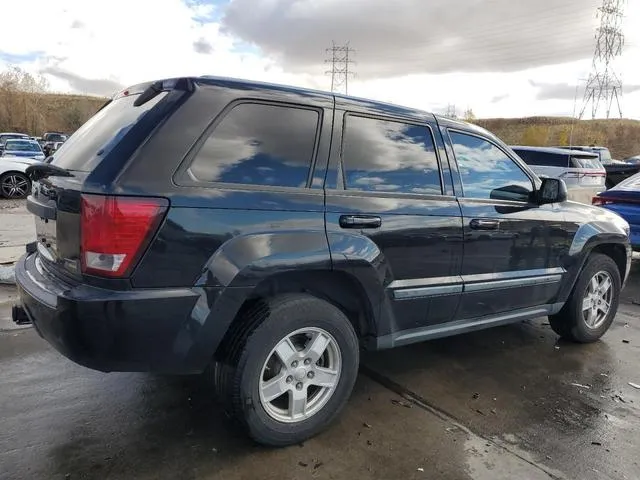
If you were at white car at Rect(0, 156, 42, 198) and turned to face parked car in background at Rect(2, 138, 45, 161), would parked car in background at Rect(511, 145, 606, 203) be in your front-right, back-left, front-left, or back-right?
back-right

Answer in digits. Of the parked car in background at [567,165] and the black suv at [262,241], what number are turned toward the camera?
0

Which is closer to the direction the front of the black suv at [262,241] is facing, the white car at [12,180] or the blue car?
the blue car

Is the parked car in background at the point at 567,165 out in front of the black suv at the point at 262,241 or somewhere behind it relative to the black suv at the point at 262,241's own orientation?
in front

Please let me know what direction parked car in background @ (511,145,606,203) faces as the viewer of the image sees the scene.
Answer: facing away from the viewer and to the left of the viewer

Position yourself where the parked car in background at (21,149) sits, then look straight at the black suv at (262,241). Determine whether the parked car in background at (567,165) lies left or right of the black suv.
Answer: left

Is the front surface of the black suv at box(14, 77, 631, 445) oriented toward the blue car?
yes

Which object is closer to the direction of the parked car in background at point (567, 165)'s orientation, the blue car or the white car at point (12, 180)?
the white car

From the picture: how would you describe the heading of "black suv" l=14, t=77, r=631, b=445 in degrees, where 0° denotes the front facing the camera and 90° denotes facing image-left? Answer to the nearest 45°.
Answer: approximately 225°

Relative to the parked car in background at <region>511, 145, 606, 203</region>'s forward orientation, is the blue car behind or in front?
behind

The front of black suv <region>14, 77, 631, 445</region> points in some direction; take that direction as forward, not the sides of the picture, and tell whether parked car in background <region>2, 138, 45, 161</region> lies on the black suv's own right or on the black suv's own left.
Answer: on the black suv's own left

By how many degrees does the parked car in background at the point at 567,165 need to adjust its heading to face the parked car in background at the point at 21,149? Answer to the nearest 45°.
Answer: approximately 45° to its left

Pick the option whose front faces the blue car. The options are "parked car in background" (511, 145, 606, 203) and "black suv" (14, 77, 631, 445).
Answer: the black suv
